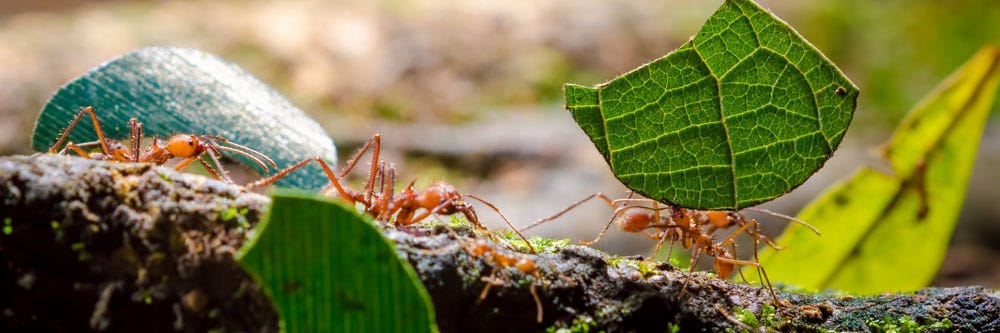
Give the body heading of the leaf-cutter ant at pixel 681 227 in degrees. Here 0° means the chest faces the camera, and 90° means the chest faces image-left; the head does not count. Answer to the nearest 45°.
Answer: approximately 270°

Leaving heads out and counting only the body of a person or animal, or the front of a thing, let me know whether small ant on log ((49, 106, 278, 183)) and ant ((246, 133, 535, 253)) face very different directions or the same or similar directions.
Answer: same or similar directions

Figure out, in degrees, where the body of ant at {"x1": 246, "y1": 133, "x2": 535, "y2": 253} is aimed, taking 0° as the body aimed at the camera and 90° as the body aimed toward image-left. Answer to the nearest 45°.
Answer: approximately 270°

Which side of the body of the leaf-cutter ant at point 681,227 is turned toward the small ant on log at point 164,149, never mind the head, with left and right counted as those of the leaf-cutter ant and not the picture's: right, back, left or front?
back

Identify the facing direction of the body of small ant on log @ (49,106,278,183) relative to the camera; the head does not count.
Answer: to the viewer's right

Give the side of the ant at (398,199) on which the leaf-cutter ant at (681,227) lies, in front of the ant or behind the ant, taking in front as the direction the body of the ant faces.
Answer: in front

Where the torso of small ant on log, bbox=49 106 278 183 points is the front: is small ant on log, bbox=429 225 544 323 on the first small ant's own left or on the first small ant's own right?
on the first small ant's own right

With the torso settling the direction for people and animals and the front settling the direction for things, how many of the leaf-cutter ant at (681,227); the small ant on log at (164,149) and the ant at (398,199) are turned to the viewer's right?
3

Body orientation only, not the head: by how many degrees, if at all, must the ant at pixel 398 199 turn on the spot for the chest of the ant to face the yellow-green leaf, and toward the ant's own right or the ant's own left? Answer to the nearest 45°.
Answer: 0° — it already faces it

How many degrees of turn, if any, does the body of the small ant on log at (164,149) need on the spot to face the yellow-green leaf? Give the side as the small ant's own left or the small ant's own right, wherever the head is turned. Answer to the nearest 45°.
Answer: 0° — it already faces it

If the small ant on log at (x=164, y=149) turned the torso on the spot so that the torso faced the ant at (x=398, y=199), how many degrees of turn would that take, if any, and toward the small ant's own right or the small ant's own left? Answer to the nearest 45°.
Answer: approximately 45° to the small ant's own right

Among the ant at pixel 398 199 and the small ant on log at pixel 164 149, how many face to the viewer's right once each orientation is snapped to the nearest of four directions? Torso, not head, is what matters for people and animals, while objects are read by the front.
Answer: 2
